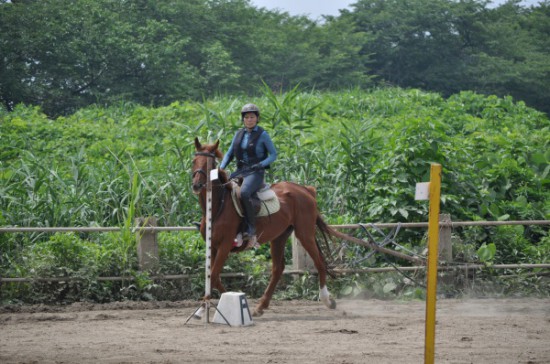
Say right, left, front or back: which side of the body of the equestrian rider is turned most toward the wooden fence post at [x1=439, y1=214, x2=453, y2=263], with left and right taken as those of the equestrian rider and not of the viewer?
back

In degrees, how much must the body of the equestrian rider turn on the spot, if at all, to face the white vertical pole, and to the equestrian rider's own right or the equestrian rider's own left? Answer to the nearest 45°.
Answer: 0° — they already face it

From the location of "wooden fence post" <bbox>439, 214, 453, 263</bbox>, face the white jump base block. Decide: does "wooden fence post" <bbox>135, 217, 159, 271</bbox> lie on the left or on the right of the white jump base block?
right

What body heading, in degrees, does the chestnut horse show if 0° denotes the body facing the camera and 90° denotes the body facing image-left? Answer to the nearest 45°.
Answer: approximately 45°

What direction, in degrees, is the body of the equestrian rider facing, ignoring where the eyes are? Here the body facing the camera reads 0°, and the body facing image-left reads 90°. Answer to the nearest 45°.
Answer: approximately 45°

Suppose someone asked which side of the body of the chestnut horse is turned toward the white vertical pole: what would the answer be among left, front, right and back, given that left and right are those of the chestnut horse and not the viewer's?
front

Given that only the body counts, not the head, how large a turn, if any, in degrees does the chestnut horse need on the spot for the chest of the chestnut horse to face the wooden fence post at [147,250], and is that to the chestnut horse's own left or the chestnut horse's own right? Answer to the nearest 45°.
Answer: approximately 90° to the chestnut horse's own right

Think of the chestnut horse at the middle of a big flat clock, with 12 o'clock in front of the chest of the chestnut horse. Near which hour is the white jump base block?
The white jump base block is roughly at 11 o'clock from the chestnut horse.

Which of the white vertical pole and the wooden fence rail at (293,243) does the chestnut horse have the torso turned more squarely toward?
the white vertical pole

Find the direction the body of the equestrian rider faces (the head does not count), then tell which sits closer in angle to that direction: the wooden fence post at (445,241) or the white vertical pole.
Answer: the white vertical pole

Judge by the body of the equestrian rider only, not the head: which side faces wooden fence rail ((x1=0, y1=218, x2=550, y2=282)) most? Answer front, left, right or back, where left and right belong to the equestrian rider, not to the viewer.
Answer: back

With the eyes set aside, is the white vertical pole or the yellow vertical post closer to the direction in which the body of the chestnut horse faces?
the white vertical pole
